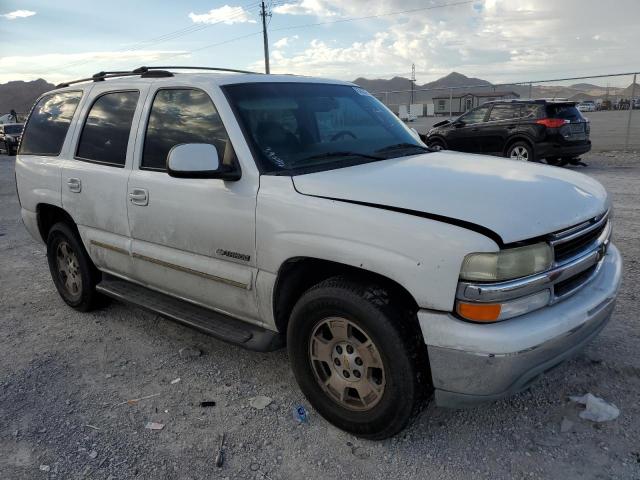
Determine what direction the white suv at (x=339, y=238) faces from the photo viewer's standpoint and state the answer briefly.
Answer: facing the viewer and to the right of the viewer

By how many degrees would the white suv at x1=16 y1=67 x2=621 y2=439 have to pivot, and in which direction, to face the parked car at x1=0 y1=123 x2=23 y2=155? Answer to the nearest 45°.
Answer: approximately 180°

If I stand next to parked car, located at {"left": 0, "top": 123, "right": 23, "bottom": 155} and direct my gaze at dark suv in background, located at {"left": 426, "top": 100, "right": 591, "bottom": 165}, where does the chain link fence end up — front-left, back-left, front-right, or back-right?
front-left

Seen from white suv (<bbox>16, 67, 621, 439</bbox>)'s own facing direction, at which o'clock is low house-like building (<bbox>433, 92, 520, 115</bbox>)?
The low house-like building is roughly at 8 o'clock from the white suv.

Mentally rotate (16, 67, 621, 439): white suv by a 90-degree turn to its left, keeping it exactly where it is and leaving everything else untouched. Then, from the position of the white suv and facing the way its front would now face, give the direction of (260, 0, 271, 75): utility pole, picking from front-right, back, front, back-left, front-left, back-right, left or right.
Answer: front-left

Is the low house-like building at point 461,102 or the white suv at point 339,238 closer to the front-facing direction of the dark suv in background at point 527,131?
the low house-like building

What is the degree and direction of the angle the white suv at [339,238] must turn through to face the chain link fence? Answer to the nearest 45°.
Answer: approximately 90° to its left

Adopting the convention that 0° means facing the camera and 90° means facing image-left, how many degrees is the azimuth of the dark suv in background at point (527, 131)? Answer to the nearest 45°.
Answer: approximately 135°

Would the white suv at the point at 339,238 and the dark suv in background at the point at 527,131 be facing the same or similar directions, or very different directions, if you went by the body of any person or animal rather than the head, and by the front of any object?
very different directions

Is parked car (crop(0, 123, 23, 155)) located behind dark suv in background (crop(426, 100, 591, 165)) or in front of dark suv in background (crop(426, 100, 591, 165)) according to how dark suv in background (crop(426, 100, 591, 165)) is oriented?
in front
